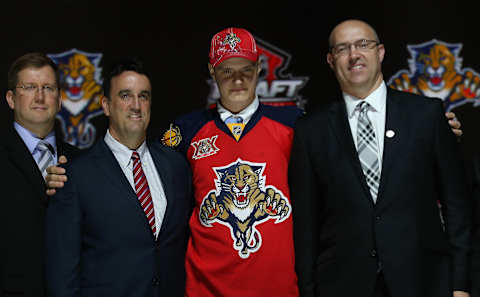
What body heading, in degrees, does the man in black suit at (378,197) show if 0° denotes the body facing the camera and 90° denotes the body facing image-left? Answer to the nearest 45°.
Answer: approximately 0°

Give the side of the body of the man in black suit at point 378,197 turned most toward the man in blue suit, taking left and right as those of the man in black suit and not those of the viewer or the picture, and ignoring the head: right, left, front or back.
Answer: right

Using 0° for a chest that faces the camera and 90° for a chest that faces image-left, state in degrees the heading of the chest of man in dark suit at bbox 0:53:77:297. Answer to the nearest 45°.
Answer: approximately 315°
